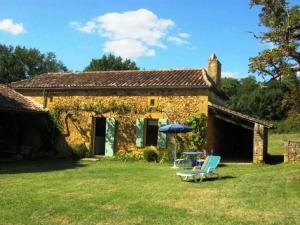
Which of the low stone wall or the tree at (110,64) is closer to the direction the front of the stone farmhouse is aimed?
the low stone wall

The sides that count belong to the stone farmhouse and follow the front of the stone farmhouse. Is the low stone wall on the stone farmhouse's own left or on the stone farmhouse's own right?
on the stone farmhouse's own left

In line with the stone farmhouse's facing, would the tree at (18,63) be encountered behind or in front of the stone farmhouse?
behind

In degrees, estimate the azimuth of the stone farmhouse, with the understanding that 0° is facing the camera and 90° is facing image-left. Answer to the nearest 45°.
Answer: approximately 0°

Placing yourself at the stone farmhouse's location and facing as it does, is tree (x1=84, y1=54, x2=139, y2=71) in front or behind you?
behind
